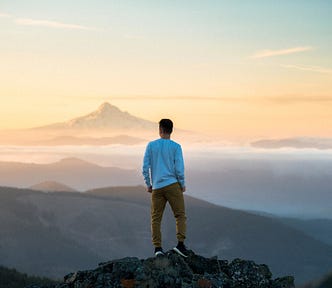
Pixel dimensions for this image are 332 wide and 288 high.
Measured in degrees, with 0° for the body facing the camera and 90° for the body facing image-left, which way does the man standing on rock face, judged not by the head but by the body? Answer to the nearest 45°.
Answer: approximately 180°
